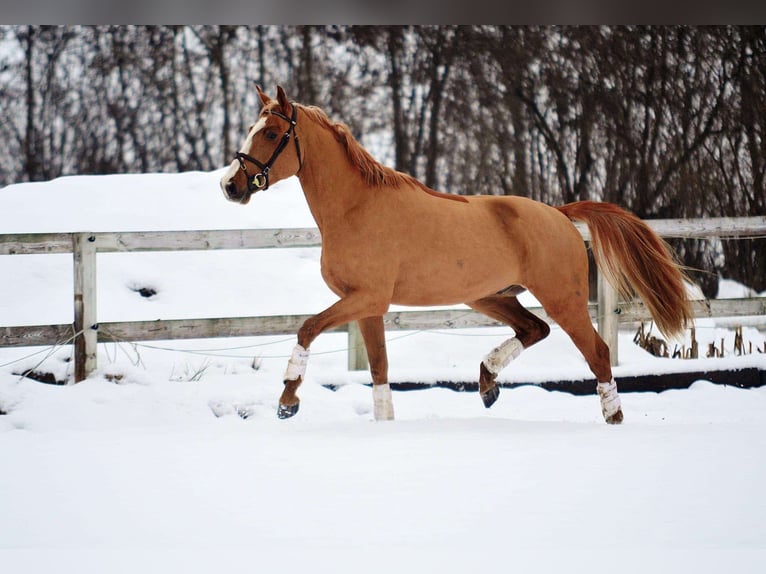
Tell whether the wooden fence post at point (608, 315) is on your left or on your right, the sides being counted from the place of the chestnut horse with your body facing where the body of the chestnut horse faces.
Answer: on your right

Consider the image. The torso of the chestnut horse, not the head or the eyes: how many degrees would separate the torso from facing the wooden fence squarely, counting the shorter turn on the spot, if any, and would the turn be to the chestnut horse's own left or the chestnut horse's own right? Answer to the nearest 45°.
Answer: approximately 45° to the chestnut horse's own right

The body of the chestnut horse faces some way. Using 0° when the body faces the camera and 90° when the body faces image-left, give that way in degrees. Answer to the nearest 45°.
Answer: approximately 90°

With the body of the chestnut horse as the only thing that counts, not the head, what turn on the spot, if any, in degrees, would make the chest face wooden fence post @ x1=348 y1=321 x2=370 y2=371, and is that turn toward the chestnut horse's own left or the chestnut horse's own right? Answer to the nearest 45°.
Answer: approximately 90° to the chestnut horse's own right
